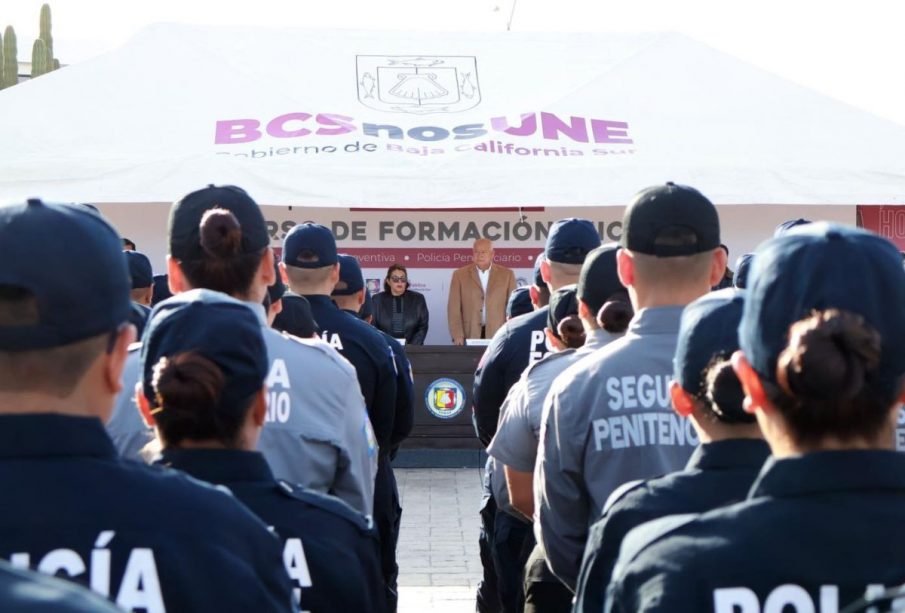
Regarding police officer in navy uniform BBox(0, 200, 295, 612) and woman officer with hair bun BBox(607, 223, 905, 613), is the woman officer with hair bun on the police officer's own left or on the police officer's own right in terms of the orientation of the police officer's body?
on the police officer's own right

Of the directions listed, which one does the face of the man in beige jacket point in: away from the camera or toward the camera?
toward the camera

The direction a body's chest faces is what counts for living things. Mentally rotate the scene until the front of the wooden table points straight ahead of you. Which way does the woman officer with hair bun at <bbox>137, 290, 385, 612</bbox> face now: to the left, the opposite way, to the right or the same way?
the opposite way

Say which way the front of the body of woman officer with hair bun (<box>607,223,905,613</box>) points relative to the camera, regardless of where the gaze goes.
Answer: away from the camera

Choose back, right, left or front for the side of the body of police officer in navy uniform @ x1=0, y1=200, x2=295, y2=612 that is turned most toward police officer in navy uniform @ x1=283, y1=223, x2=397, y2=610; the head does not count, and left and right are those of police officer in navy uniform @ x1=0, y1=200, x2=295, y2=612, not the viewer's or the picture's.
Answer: front

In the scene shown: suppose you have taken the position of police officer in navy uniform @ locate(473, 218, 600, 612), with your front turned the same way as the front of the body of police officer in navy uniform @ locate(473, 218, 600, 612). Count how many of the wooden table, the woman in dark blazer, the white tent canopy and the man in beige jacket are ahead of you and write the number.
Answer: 4

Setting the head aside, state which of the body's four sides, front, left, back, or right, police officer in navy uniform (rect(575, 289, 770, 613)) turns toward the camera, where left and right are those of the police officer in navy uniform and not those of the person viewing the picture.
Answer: back

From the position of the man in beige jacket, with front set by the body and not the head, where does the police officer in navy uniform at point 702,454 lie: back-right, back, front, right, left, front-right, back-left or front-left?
front

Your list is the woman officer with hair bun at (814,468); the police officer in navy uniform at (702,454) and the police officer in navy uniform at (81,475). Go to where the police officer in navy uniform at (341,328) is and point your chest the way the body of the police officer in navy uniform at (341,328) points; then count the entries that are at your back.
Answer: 3

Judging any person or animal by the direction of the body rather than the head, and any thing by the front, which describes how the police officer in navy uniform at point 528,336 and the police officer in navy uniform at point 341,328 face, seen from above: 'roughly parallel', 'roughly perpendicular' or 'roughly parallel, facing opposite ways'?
roughly parallel

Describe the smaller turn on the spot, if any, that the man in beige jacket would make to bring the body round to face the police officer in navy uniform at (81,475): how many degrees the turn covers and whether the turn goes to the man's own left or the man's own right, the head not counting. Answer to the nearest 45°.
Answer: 0° — they already face them

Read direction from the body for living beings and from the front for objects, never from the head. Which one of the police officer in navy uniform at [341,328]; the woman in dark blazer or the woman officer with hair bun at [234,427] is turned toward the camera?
the woman in dark blazer

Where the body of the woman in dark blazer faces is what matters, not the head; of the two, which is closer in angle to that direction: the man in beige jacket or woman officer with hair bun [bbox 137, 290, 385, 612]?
the woman officer with hair bun

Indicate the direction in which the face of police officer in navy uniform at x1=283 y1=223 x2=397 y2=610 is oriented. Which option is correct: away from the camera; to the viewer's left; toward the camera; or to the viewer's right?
away from the camera

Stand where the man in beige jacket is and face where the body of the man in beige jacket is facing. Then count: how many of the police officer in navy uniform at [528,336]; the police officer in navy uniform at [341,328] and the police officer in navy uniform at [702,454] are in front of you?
3

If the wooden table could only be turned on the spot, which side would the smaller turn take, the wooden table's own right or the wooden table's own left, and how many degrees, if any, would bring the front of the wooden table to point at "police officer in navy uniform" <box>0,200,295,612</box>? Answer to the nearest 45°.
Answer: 0° — it already faces them

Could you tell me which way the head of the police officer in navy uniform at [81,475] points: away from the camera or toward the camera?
away from the camera

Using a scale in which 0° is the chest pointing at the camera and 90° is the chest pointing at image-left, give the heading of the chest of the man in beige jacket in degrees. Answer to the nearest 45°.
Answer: approximately 0°

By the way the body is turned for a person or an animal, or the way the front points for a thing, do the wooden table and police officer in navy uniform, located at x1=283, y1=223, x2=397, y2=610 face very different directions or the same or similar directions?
very different directions

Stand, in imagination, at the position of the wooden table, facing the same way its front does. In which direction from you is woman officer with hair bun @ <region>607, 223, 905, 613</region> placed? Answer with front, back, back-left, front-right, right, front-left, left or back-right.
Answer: front

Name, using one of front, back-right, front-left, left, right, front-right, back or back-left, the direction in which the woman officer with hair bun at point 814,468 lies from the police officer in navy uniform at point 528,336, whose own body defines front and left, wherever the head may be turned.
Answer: back
